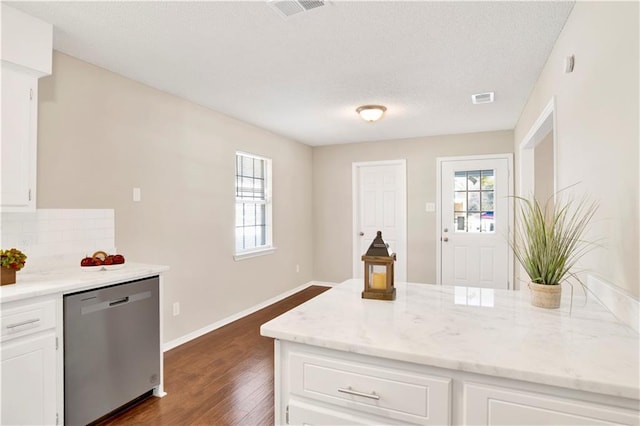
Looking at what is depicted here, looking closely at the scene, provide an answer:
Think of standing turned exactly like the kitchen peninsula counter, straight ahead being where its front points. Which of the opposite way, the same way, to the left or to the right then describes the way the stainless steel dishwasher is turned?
to the left

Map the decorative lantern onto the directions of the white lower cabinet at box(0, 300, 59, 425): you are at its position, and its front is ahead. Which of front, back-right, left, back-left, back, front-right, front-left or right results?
front

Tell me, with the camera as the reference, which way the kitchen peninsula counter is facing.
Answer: facing the viewer

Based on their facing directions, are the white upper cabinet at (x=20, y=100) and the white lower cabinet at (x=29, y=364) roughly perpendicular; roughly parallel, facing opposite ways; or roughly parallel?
roughly parallel

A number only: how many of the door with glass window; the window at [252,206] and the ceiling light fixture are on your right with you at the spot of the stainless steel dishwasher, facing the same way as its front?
0

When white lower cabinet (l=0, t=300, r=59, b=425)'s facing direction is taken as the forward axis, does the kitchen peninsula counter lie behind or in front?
in front

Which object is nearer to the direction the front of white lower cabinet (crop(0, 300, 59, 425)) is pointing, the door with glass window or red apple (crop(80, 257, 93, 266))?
the door with glass window

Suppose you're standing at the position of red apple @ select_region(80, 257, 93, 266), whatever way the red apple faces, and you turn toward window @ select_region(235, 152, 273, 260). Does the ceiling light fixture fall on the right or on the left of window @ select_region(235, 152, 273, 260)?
right

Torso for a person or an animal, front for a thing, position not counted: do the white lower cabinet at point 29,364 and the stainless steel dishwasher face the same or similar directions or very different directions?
same or similar directions

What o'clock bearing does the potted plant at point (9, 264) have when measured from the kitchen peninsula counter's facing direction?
The potted plant is roughly at 3 o'clock from the kitchen peninsula counter.

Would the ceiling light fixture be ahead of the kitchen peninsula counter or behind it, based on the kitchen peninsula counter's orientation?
behind

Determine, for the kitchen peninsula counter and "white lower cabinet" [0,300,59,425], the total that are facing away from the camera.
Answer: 0

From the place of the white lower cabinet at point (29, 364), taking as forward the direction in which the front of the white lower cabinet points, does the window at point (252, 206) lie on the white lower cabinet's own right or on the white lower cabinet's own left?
on the white lower cabinet's own left

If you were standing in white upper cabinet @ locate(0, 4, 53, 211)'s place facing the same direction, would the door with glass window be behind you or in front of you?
in front

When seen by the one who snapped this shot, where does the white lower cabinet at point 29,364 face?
facing the viewer and to the right of the viewer

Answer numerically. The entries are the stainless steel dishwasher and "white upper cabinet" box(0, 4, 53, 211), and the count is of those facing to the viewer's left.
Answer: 0
